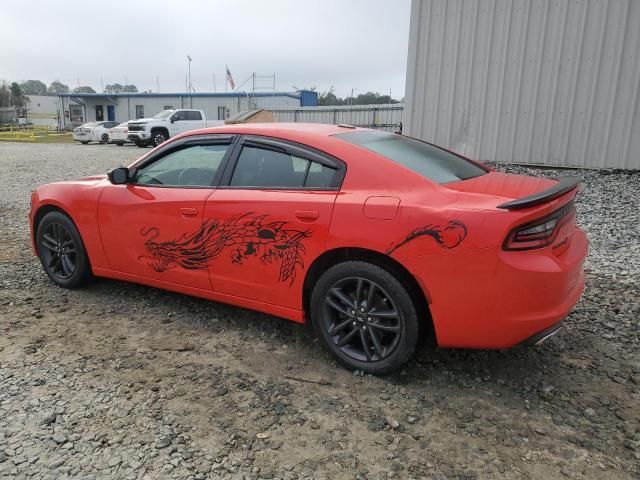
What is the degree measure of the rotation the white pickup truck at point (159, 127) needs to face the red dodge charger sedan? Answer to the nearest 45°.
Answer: approximately 45° to its left

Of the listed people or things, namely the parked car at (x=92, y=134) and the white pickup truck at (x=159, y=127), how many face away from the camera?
0

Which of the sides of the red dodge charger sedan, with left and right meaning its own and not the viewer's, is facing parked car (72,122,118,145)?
front

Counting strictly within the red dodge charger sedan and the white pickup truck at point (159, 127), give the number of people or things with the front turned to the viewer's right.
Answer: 0

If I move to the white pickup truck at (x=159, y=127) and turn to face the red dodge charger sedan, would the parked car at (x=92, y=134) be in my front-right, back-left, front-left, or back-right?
back-right

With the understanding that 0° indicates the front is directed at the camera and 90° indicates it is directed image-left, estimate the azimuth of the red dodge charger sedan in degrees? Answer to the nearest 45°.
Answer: approximately 135°

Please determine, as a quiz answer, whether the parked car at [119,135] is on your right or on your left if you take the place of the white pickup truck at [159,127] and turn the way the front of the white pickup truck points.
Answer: on your right

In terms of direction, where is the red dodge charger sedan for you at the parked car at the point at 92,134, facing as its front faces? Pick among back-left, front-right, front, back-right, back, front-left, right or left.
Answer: front-left

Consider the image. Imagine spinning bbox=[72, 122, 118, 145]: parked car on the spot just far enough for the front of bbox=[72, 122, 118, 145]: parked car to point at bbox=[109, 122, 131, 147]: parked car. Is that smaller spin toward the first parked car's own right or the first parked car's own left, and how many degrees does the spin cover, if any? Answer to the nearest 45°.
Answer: approximately 45° to the first parked car's own right
